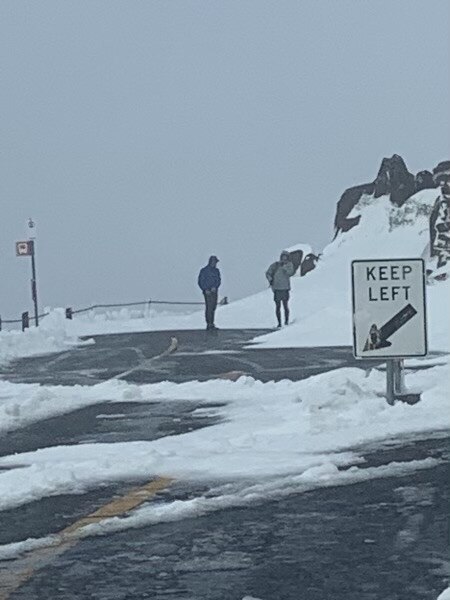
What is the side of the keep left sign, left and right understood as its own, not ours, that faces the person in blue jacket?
back

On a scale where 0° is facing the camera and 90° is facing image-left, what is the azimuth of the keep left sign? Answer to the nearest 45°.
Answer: approximately 0°

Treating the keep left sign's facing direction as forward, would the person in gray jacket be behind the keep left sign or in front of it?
behind
